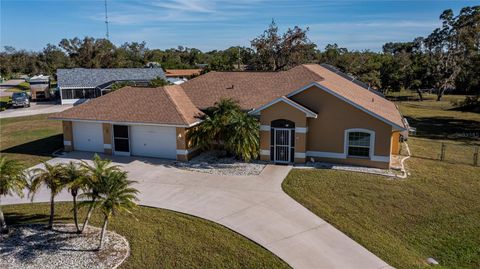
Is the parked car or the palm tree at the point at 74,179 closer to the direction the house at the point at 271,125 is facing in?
the palm tree

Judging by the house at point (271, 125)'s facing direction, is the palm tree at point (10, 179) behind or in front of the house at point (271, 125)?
in front

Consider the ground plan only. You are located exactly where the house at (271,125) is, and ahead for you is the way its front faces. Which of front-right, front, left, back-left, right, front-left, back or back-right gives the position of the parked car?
back-right

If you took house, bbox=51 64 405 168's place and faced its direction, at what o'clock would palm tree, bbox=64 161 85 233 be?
The palm tree is roughly at 1 o'clock from the house.

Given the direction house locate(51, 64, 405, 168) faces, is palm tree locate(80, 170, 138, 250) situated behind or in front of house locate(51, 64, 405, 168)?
in front

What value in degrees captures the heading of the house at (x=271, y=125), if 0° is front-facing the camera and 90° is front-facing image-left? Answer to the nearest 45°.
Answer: approximately 0°

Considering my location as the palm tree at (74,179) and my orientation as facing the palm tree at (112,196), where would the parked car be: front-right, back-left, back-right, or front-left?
back-left
